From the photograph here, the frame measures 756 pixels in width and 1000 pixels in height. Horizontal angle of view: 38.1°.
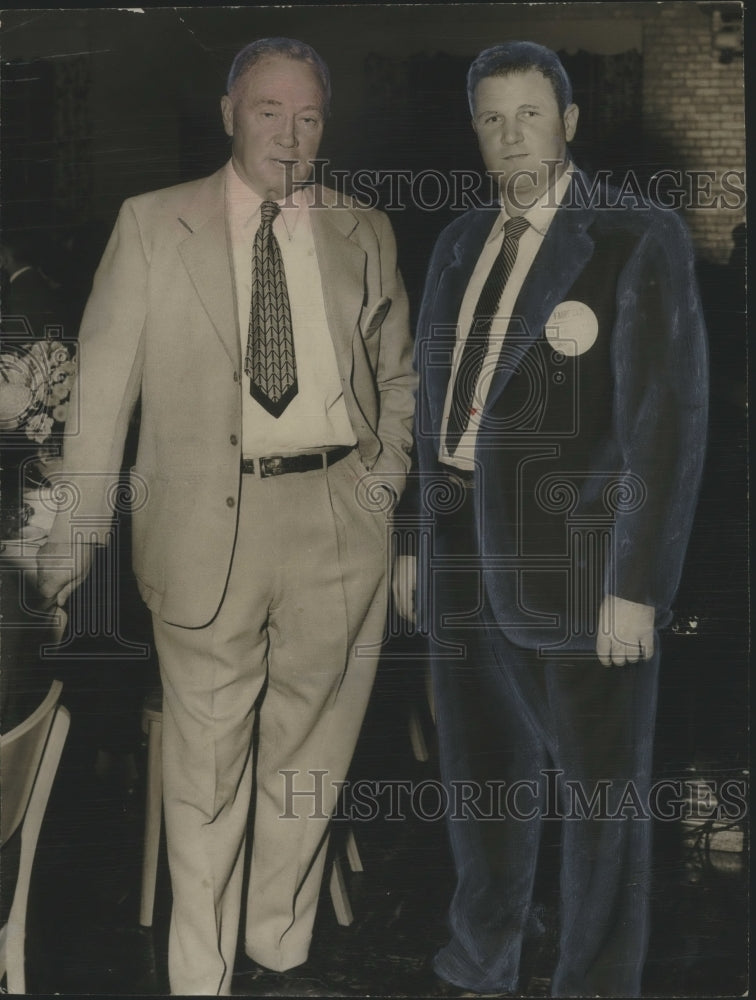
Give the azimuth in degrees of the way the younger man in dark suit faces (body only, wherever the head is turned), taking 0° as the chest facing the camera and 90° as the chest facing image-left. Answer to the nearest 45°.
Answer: approximately 45°

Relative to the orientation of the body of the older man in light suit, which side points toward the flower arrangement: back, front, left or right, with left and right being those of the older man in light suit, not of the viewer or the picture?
right

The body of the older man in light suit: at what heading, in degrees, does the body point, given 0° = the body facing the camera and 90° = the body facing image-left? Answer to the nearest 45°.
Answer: approximately 0°
